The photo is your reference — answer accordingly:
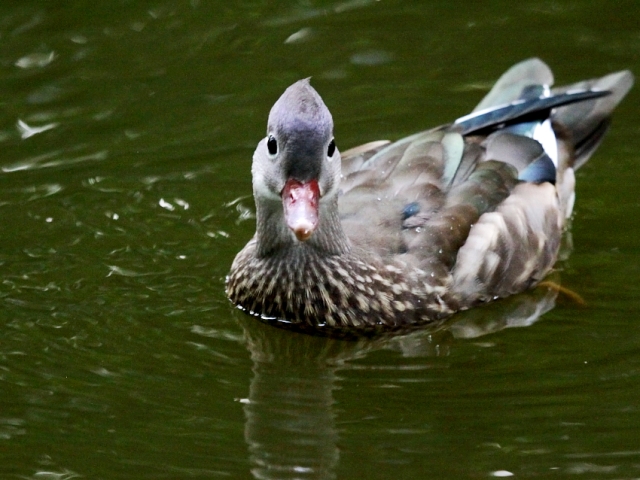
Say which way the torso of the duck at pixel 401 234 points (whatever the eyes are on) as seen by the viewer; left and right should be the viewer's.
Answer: facing the viewer and to the left of the viewer
